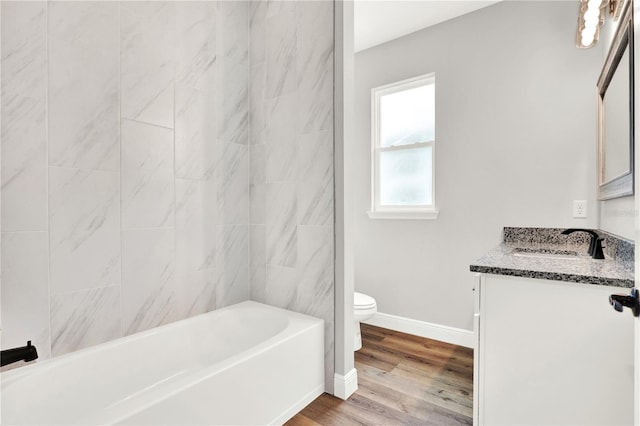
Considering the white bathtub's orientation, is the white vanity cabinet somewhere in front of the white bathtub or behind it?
in front

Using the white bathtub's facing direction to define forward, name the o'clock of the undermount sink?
The undermount sink is roughly at 11 o'clock from the white bathtub.

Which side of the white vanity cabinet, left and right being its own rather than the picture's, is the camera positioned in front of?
left

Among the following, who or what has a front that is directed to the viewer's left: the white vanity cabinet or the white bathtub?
the white vanity cabinet

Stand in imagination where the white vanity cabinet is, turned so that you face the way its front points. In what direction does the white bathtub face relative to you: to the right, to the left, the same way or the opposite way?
the opposite way

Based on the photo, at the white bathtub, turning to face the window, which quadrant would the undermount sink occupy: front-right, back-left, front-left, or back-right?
front-right

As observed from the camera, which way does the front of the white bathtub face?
facing the viewer and to the right of the viewer

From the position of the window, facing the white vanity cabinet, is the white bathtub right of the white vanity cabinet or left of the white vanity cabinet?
right

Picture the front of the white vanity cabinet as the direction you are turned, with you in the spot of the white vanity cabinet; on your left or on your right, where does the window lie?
on your right

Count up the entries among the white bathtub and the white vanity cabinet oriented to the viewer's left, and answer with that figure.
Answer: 1

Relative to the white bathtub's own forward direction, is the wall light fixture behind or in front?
in front

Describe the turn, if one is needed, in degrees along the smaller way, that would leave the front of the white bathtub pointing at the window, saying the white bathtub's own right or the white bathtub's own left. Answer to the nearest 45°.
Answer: approximately 45° to the white bathtub's own left
